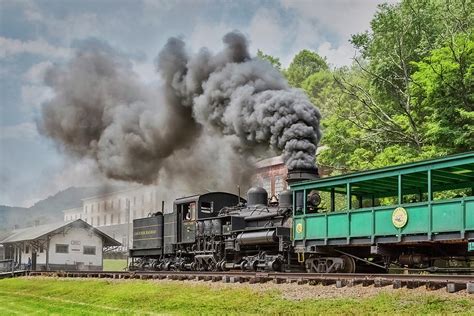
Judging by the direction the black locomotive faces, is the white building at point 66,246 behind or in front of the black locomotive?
behind

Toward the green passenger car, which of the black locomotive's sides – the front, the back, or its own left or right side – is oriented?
front

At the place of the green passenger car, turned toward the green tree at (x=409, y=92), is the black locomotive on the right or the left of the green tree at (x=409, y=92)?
left

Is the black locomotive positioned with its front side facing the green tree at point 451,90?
no

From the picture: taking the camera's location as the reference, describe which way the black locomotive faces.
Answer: facing the viewer and to the right of the viewer

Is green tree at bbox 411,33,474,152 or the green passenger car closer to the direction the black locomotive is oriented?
the green passenger car

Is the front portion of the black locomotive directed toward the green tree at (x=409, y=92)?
no
